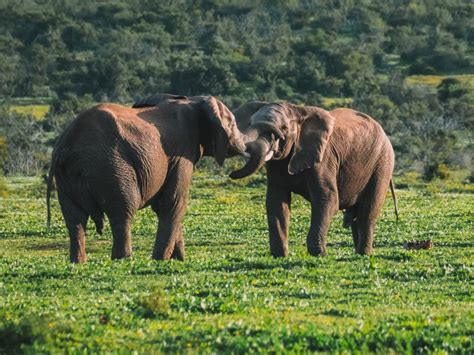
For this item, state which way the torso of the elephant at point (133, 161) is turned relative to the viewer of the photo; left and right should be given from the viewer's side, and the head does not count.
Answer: facing away from the viewer and to the right of the viewer

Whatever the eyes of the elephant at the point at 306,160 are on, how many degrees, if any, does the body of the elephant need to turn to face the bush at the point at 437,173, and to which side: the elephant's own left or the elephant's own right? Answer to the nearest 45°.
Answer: approximately 135° to the elephant's own right

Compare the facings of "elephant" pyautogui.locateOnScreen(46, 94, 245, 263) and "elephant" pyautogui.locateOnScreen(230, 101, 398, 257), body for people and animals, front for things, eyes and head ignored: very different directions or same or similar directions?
very different directions

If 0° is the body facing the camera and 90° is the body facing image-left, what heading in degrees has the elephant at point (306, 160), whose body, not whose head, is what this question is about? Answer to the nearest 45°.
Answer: approximately 45°

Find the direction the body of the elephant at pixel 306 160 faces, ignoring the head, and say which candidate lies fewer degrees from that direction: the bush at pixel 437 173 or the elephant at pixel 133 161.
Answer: the elephant

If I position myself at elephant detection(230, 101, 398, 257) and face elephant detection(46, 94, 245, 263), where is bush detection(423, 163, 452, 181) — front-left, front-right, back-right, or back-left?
back-right
